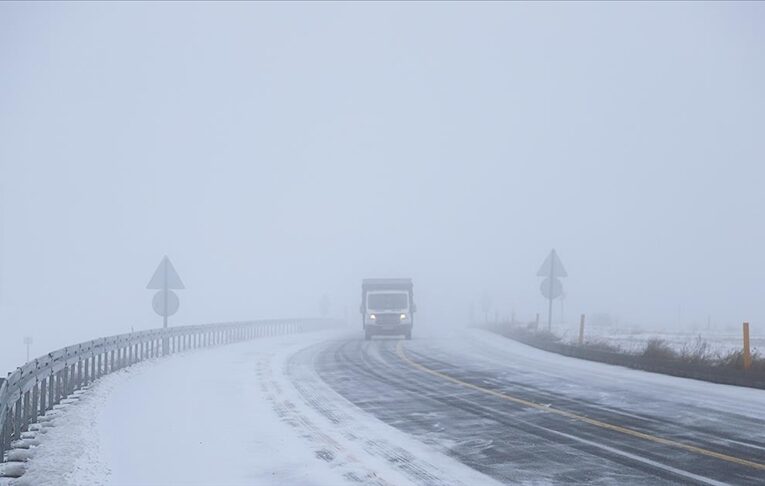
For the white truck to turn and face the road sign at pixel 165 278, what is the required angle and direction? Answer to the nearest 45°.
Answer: approximately 45° to its right

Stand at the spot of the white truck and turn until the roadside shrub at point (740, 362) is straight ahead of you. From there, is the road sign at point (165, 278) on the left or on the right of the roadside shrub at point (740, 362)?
right

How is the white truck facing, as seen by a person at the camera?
facing the viewer

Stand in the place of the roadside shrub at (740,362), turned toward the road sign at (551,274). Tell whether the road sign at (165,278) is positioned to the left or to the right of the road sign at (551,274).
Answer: left

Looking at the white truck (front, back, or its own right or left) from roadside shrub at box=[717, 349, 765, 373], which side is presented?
front

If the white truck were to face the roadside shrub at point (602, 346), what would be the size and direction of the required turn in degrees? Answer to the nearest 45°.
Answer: approximately 45° to its left

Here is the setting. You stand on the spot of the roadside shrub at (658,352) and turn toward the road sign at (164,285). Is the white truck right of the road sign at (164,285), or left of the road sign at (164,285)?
right
